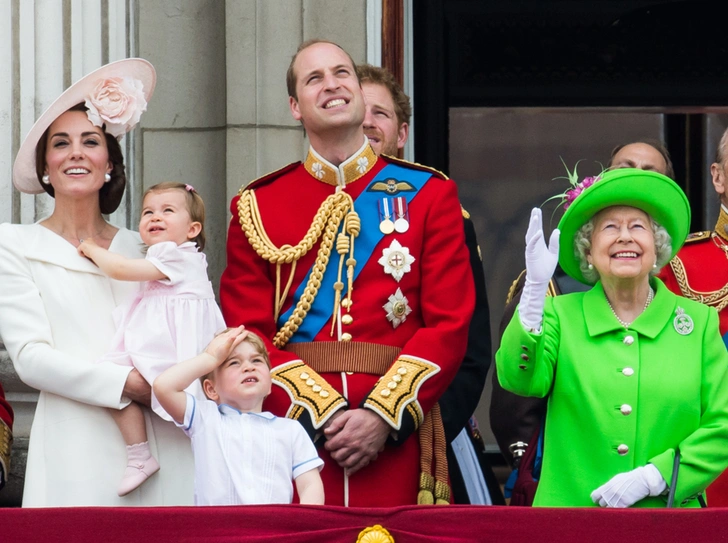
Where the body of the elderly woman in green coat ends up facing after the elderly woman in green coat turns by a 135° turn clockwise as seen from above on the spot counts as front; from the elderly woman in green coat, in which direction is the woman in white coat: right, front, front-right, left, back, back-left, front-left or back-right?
front-left

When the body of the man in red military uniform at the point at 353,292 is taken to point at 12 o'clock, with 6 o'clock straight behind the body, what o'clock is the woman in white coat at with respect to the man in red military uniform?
The woman in white coat is roughly at 3 o'clock from the man in red military uniform.

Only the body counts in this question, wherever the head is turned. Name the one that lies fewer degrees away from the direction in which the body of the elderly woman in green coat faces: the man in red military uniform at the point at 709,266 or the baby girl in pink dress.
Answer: the baby girl in pink dress

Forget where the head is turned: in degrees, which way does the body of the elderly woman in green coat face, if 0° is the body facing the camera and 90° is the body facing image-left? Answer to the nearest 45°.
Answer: approximately 0°

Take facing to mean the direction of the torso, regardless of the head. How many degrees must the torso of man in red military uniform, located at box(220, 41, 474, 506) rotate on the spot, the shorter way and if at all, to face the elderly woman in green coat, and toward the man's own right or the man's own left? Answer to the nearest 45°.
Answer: approximately 90° to the man's own left

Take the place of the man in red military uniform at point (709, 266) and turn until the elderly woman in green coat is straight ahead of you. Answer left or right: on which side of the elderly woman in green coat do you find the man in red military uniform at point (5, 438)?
right

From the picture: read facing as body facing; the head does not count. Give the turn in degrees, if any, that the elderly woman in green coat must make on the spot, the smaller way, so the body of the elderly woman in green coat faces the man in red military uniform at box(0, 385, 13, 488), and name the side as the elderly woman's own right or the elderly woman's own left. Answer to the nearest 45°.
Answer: approximately 90° to the elderly woman's own right

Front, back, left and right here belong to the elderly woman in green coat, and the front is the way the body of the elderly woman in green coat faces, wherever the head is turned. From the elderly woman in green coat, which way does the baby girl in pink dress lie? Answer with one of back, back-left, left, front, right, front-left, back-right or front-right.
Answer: right

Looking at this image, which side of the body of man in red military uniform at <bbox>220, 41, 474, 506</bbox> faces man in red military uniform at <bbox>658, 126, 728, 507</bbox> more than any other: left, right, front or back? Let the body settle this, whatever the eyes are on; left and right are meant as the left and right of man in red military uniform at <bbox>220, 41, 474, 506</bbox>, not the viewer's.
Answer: left

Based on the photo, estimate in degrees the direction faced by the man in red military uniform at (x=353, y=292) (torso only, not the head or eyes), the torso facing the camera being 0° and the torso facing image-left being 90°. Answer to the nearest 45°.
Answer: approximately 0°

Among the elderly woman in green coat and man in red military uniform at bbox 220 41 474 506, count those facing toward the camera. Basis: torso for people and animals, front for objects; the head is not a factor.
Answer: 2

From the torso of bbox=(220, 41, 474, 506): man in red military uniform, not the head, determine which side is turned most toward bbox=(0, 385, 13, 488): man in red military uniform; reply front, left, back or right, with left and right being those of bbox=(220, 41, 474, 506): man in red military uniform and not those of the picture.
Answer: right
